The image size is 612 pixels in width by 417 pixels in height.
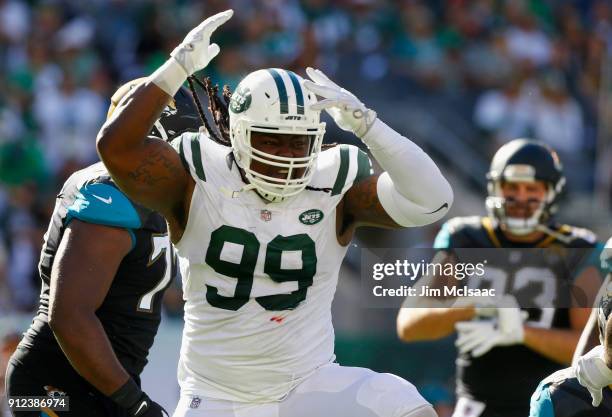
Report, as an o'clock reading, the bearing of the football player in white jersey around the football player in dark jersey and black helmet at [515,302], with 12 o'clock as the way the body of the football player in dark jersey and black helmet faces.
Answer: The football player in white jersey is roughly at 1 o'clock from the football player in dark jersey and black helmet.

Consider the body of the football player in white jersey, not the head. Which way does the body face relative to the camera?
toward the camera

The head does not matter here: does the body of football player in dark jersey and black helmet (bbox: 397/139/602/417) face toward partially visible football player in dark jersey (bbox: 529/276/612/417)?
yes

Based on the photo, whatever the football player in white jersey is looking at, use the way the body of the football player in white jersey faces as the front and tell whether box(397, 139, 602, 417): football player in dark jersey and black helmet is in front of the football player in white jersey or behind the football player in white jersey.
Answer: behind

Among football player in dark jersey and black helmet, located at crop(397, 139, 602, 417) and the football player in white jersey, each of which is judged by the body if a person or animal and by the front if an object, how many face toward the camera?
2

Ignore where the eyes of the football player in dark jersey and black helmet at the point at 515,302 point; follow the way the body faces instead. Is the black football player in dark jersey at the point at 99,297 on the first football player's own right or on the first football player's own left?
on the first football player's own right

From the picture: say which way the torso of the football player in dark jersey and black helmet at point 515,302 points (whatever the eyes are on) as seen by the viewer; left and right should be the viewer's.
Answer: facing the viewer
